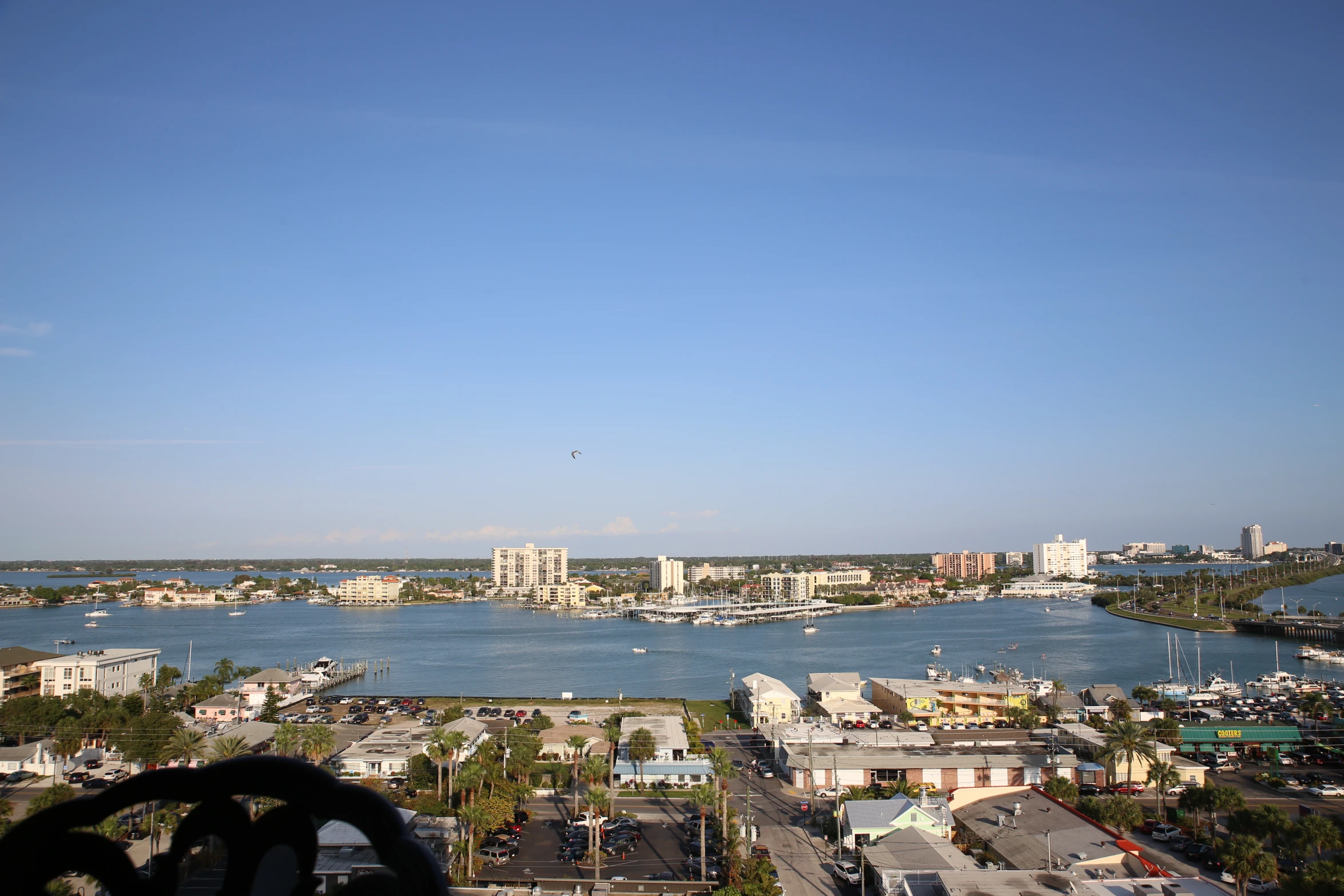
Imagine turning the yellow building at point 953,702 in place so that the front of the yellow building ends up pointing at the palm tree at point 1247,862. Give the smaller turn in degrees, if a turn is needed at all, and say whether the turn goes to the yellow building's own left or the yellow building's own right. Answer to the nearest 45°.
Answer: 0° — it already faces it

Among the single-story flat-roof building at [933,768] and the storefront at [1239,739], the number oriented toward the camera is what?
2

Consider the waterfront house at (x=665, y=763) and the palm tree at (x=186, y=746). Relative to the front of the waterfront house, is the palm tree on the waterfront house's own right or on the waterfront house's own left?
on the waterfront house's own right

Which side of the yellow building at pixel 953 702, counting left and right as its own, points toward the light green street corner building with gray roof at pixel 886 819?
front

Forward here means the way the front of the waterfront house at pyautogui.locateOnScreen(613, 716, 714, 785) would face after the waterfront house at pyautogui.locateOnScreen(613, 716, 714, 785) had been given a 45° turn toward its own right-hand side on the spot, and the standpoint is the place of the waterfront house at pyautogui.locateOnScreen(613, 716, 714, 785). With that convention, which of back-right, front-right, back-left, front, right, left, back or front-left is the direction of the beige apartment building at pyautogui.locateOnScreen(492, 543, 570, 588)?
back-right

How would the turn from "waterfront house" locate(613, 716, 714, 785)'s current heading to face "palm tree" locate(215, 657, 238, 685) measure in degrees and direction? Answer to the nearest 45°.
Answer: approximately 135° to its right

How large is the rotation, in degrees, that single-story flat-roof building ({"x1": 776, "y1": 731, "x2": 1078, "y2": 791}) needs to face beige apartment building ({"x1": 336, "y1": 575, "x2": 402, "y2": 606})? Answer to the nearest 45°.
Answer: approximately 135° to its right

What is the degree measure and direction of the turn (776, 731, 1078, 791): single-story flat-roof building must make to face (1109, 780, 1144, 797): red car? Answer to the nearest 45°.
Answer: approximately 90° to its left

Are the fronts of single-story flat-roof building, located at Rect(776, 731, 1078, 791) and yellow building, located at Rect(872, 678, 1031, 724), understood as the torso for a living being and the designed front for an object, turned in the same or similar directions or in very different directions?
same or similar directions

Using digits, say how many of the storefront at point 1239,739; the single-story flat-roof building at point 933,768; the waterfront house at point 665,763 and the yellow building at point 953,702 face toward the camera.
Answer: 4

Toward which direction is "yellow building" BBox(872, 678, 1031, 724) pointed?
toward the camera

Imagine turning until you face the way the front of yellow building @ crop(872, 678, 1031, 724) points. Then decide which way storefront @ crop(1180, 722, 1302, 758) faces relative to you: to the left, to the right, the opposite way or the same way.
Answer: the same way

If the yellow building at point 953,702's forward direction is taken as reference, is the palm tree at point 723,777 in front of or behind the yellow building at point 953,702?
in front

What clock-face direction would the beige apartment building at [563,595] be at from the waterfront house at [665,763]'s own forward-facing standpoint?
The beige apartment building is roughly at 6 o'clock from the waterfront house.

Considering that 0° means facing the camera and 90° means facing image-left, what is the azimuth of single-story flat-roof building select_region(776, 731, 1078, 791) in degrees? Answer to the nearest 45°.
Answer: approximately 0°

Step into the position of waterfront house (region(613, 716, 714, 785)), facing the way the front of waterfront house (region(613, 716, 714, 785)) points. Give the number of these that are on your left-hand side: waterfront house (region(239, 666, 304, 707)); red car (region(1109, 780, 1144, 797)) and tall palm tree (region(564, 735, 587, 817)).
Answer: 1

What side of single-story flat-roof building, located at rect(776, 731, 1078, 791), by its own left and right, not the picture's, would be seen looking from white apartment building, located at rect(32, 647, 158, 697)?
right

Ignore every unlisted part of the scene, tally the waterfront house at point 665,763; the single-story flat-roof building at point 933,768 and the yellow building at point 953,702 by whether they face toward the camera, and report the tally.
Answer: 3

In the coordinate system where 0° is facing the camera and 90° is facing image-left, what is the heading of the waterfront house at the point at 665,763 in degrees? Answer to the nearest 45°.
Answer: approximately 0°

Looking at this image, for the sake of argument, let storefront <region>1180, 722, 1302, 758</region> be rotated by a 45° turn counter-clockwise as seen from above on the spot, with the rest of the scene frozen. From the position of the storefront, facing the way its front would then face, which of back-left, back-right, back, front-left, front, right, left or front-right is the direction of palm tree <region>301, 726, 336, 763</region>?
right
